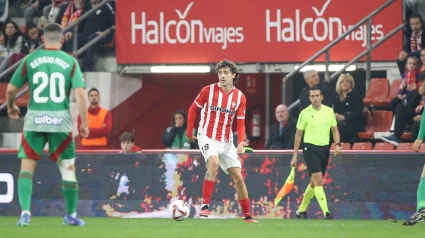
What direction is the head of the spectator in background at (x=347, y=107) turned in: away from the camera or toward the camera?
toward the camera

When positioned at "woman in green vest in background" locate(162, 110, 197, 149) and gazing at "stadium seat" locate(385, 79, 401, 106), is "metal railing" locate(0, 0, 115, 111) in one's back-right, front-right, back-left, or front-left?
back-left

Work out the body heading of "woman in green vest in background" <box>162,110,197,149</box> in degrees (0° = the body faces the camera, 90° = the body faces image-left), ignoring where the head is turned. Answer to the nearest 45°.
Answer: approximately 0°

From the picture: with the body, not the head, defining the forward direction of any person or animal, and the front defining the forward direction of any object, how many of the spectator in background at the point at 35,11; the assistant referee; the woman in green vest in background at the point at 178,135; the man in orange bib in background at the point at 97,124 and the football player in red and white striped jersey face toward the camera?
5

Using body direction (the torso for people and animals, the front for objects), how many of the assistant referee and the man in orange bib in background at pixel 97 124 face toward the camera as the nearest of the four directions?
2

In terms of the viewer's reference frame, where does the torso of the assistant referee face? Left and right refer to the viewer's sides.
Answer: facing the viewer

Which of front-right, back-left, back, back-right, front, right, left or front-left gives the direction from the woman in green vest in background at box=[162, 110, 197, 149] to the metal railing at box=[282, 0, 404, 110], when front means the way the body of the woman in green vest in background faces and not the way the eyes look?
left

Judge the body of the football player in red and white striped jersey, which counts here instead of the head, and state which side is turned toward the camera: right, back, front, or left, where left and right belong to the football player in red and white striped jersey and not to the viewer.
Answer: front

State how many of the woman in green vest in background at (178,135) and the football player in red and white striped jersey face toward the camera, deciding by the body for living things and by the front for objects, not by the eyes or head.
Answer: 2

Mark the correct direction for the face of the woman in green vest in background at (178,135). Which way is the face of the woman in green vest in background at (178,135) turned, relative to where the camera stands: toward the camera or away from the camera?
toward the camera

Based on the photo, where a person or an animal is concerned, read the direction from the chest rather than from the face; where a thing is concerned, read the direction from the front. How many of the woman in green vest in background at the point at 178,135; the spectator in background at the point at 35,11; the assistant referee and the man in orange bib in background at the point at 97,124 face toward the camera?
4

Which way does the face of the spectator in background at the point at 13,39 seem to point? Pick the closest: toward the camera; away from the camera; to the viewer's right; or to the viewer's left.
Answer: toward the camera

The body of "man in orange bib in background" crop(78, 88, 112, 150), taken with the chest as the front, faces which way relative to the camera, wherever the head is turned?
toward the camera

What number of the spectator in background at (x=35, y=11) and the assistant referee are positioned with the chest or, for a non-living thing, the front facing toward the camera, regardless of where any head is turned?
2

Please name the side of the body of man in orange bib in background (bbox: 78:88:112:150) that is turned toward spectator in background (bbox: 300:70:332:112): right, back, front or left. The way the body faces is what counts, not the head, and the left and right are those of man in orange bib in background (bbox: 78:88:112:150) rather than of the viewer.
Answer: left

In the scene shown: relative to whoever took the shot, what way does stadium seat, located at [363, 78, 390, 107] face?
facing the viewer and to the left of the viewer
